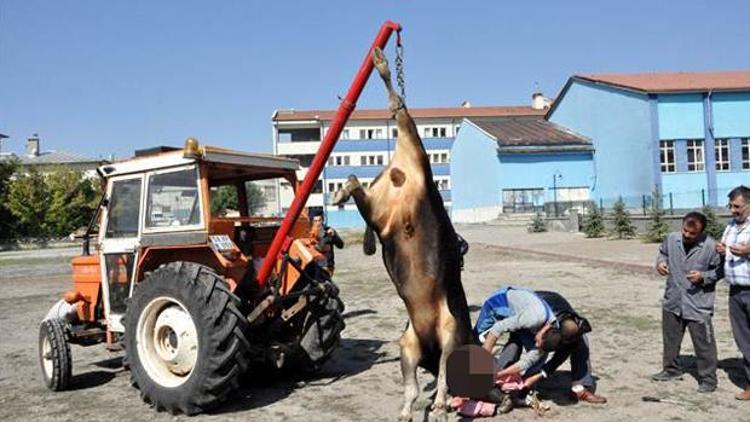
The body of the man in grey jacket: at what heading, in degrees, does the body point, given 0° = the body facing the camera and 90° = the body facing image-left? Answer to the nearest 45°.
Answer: approximately 45°

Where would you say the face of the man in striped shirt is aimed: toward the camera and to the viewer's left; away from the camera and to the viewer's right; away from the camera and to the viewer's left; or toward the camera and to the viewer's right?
toward the camera and to the viewer's left

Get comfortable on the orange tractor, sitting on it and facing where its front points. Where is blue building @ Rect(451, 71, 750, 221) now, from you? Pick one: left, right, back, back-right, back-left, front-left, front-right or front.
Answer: right

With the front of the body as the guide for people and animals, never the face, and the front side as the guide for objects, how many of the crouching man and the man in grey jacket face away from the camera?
0

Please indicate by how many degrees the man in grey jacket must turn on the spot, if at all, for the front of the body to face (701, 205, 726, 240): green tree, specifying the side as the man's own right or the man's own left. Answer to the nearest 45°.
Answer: approximately 135° to the man's own right

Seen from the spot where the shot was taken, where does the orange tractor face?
facing away from the viewer and to the left of the viewer

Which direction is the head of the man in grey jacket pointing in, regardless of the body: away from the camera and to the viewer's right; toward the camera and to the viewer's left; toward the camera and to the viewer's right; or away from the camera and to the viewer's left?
toward the camera and to the viewer's left

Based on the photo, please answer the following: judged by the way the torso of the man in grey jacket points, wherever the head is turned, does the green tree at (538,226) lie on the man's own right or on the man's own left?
on the man's own right

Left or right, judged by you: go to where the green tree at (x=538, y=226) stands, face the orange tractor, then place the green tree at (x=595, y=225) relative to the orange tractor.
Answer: left

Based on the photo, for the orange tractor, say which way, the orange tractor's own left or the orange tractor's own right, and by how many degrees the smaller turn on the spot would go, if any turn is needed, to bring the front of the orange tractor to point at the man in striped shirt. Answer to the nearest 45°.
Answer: approximately 135° to the orange tractor's own right

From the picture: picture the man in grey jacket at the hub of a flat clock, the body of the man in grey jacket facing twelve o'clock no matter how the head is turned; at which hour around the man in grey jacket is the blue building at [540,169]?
The blue building is roughly at 4 o'clock from the man in grey jacket.

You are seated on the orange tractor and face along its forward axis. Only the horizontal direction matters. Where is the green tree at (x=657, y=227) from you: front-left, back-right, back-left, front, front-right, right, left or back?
right

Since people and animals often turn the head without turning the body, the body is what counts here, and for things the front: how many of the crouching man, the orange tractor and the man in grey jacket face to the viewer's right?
0
